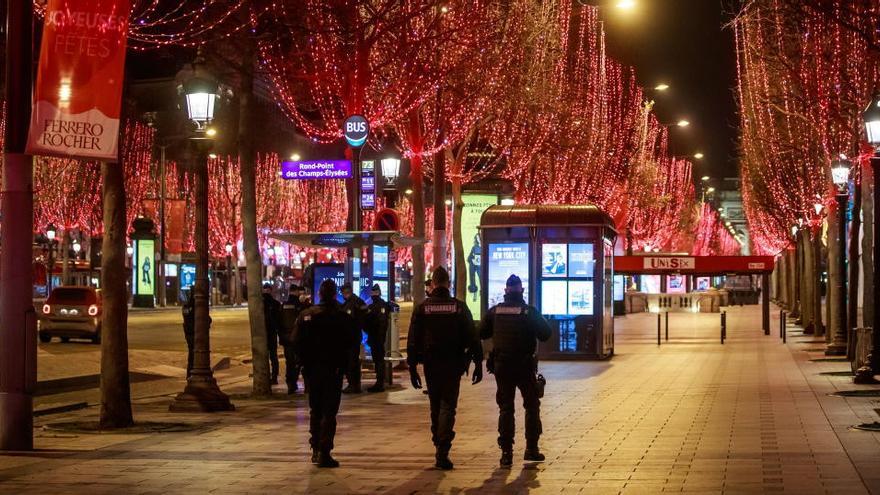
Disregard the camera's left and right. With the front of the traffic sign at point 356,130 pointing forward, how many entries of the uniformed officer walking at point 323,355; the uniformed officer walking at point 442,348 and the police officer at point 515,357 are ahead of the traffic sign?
3

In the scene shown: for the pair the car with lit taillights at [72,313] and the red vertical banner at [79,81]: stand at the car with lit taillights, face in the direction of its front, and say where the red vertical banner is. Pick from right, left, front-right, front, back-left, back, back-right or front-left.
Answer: back

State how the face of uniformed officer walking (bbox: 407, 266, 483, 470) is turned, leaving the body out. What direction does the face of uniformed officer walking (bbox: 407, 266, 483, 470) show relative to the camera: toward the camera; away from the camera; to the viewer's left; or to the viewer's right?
away from the camera

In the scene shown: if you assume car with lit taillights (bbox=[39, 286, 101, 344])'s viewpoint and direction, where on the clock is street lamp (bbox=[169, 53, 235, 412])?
The street lamp is roughly at 6 o'clock from the car with lit taillights.

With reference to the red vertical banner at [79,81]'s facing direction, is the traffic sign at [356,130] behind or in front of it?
behind

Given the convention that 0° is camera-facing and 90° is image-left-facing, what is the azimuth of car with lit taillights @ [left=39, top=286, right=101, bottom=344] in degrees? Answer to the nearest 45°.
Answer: approximately 180°

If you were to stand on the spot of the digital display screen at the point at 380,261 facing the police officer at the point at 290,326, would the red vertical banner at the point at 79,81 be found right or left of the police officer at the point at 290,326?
left

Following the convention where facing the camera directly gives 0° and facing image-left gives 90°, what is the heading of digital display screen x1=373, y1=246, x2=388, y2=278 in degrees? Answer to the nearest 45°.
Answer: approximately 0°

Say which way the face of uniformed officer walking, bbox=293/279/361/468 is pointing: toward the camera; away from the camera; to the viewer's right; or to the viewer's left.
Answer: away from the camera

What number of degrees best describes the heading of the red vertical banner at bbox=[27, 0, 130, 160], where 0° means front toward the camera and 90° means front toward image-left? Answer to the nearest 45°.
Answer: approximately 0°

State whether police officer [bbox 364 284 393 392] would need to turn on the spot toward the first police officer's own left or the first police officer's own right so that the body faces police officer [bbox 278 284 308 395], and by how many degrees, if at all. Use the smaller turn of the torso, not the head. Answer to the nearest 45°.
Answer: approximately 90° to the first police officer's own right

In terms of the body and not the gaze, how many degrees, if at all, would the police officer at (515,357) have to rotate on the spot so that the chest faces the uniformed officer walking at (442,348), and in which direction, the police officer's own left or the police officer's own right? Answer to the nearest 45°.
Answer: approximately 135° to the police officer's own left

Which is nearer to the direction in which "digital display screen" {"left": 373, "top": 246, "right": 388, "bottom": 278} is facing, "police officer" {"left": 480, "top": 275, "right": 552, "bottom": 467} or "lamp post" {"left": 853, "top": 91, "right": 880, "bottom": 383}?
the police officer

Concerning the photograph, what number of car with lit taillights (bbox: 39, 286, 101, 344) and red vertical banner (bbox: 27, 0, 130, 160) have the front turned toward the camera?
1

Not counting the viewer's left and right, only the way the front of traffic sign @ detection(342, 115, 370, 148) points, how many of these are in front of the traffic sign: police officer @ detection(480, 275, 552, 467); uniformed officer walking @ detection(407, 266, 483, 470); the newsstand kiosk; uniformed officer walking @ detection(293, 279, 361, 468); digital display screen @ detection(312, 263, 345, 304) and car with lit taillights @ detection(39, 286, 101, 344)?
3
